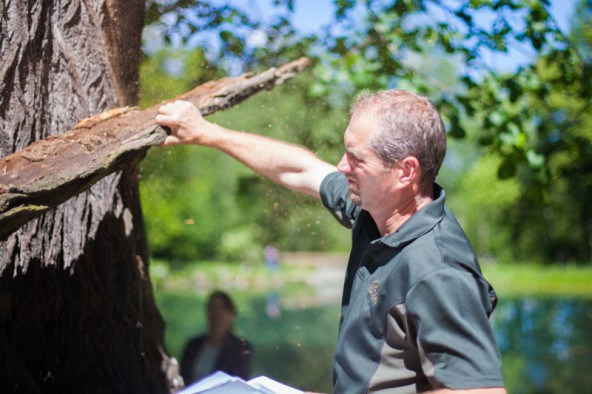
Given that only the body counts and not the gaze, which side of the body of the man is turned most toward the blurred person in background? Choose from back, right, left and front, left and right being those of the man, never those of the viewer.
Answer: right

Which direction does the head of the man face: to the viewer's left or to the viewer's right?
to the viewer's left

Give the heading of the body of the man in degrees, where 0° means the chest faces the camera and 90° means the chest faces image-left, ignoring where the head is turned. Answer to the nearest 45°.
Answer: approximately 45°

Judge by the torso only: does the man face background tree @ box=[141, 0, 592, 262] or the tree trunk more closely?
the tree trunk

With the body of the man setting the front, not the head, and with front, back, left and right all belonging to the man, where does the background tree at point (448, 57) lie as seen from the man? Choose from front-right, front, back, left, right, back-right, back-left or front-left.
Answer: back-right
